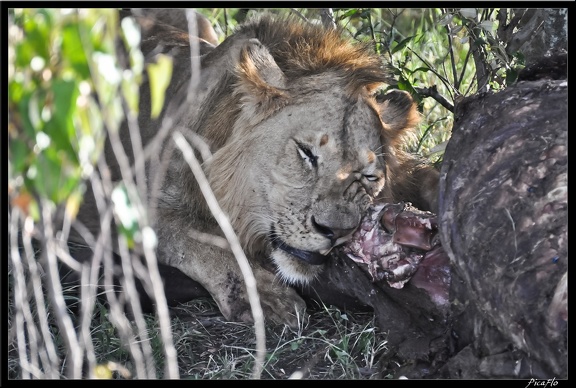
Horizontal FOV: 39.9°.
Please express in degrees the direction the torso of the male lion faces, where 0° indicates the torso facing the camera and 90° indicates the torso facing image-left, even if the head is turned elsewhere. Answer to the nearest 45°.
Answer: approximately 315°
